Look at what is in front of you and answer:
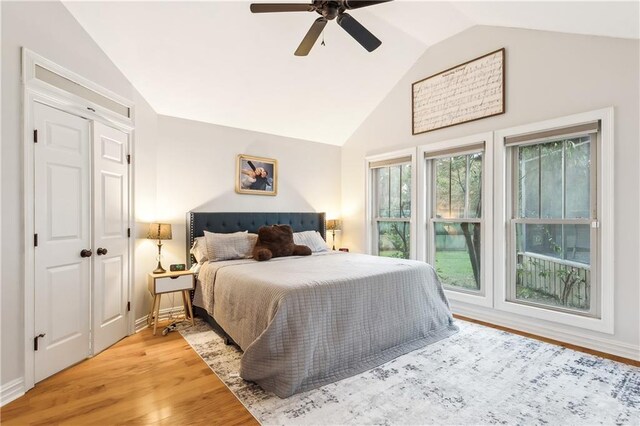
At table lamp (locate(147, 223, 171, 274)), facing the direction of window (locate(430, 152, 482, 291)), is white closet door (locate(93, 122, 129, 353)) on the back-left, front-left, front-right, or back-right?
back-right

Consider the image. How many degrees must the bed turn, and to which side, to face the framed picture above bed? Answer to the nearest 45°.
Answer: approximately 180°

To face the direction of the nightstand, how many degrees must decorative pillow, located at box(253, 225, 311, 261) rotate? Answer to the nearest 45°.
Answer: approximately 135° to its right

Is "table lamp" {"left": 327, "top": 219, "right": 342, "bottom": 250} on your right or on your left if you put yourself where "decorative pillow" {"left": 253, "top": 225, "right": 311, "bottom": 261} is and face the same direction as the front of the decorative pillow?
on your left

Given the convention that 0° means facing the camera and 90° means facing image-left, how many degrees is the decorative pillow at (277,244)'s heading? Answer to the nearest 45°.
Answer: approximately 315°

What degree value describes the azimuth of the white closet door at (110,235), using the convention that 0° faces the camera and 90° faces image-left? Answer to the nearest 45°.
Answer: approximately 315°
